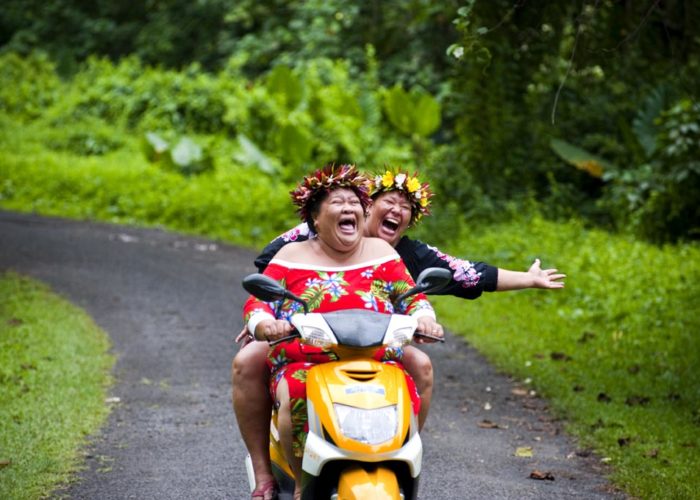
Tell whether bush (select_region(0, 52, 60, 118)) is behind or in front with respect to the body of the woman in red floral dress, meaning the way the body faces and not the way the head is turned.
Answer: behind

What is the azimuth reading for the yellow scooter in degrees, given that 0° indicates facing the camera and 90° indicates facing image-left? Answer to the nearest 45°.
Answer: approximately 0°

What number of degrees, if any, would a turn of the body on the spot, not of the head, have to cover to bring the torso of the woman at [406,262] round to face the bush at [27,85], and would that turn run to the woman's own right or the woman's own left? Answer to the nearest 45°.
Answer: approximately 135° to the woman's own right

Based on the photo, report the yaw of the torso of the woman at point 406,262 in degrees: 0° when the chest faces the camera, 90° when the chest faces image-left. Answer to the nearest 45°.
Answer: approximately 0°
